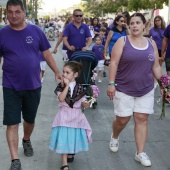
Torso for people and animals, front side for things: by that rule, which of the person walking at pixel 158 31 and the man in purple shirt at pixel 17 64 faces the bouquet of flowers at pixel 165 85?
the person walking

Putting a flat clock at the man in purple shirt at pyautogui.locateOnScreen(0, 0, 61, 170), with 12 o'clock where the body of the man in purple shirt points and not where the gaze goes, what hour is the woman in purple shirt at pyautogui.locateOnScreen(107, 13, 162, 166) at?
The woman in purple shirt is roughly at 9 o'clock from the man in purple shirt.

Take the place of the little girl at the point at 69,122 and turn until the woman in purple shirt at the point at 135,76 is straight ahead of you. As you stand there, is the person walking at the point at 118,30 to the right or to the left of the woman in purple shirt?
left

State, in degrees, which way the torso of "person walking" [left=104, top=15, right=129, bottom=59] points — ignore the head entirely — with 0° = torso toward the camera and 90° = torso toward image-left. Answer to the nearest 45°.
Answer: approximately 315°

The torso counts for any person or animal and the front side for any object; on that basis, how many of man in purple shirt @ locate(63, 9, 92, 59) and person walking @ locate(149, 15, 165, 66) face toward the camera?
2

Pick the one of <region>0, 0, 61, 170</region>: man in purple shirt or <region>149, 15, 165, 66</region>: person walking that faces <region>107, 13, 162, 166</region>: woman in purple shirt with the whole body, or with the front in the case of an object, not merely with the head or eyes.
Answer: the person walking

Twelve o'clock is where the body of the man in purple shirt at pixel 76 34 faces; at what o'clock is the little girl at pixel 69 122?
The little girl is roughly at 12 o'clock from the man in purple shirt.
